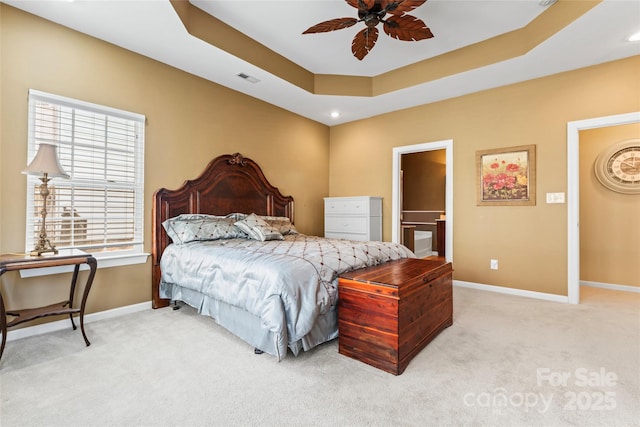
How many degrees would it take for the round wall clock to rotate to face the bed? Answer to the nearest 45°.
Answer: approximately 45° to its right

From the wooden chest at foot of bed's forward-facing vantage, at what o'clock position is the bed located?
The bed is roughly at 5 o'clock from the wooden chest at foot of bed.

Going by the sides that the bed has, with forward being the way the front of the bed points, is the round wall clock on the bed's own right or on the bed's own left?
on the bed's own left

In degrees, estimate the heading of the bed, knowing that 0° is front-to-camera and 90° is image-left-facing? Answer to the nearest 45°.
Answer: approximately 315°

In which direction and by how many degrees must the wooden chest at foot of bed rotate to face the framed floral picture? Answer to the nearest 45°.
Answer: approximately 90° to its left

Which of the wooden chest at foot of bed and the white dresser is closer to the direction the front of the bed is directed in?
the wooden chest at foot of bed

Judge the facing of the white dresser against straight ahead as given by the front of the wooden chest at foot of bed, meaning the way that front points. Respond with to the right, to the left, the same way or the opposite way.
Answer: to the right

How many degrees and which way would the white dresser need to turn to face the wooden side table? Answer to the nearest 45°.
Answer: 0° — it already faces it

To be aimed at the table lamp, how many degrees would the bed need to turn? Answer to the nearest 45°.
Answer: approximately 135° to its right

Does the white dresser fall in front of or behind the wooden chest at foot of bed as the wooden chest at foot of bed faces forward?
behind

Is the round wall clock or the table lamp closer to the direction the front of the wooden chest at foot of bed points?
the round wall clock
